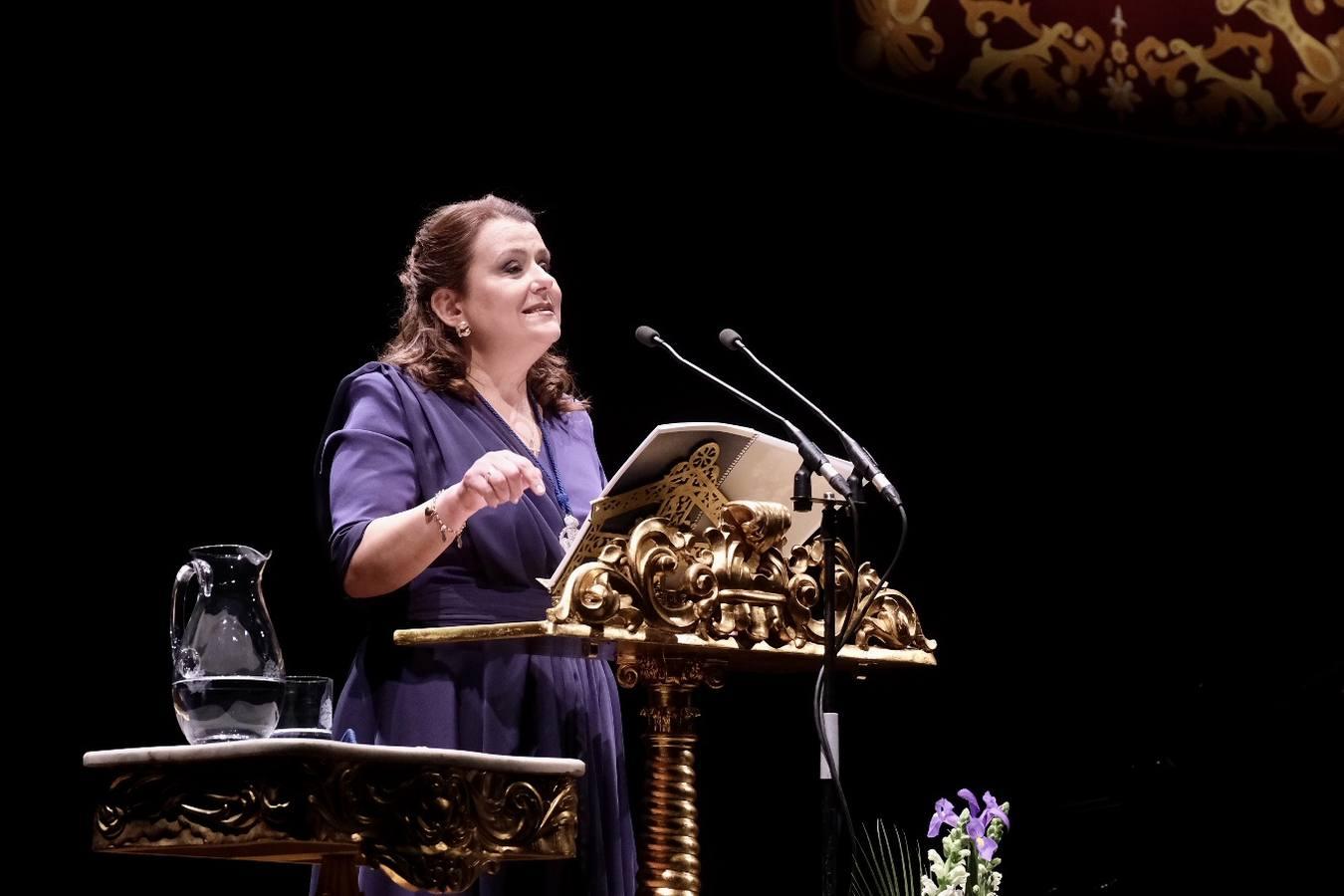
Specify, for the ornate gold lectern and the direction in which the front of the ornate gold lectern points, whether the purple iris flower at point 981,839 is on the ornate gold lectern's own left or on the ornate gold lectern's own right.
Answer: on the ornate gold lectern's own left
